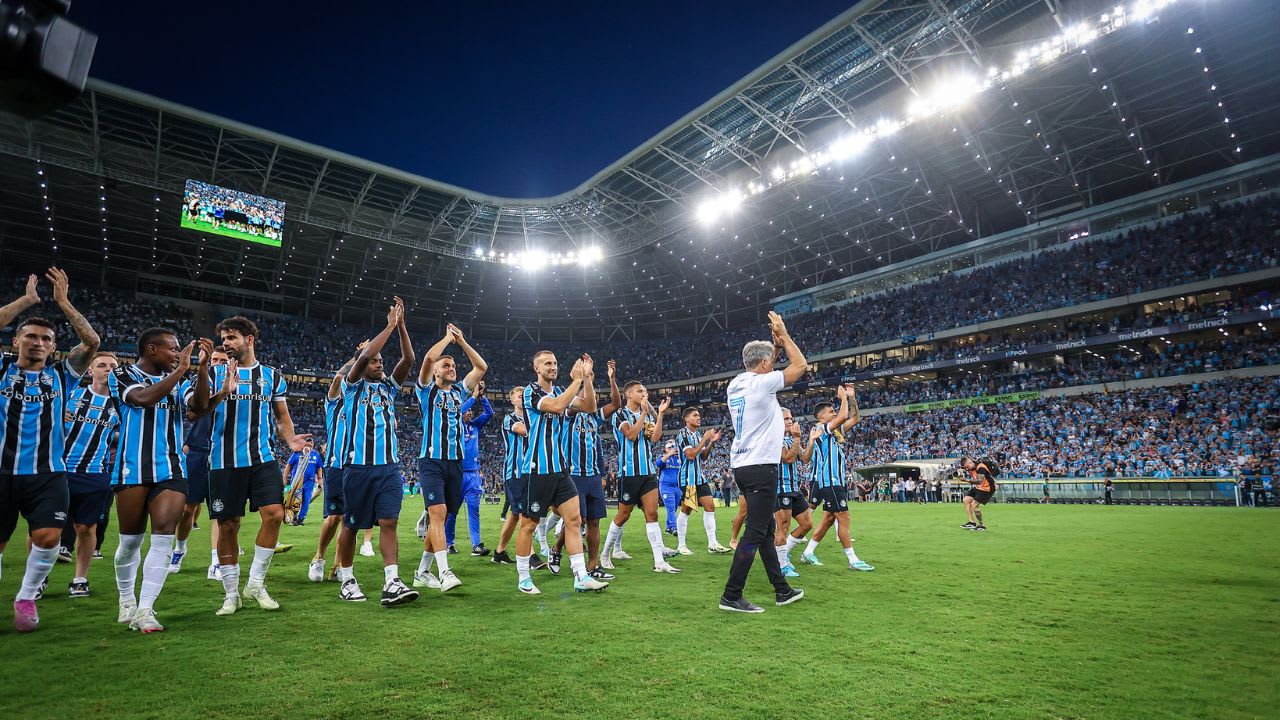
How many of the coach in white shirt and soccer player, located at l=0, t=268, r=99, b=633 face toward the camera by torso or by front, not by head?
1

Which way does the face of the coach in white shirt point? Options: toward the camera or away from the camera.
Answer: away from the camera

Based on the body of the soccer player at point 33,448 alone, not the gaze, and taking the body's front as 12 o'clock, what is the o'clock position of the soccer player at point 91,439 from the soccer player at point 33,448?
the soccer player at point 91,439 is roughly at 7 o'clock from the soccer player at point 33,448.

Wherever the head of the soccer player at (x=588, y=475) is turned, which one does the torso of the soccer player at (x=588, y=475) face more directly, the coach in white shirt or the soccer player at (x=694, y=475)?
the coach in white shirt
